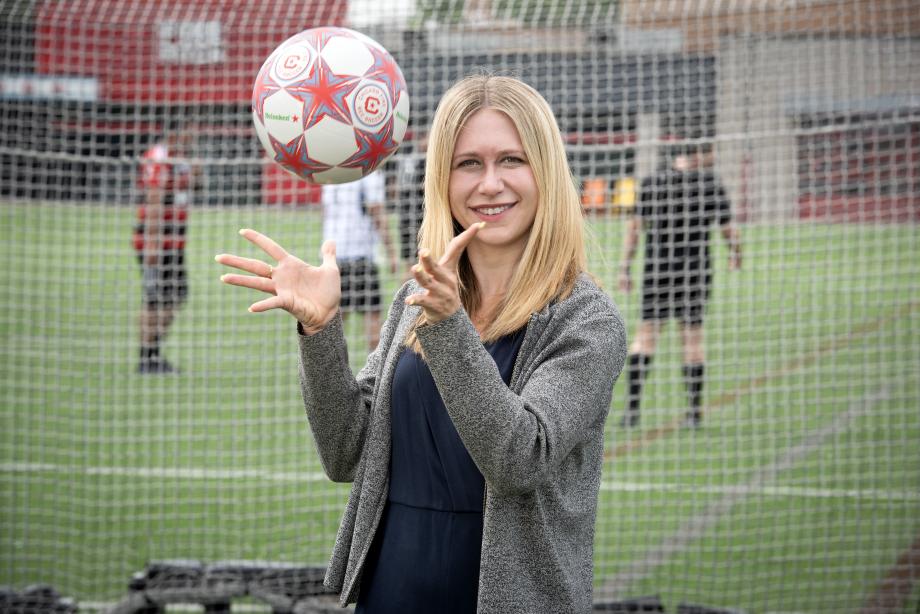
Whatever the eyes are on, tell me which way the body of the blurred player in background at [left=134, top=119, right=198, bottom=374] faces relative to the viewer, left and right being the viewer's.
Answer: facing to the right of the viewer
